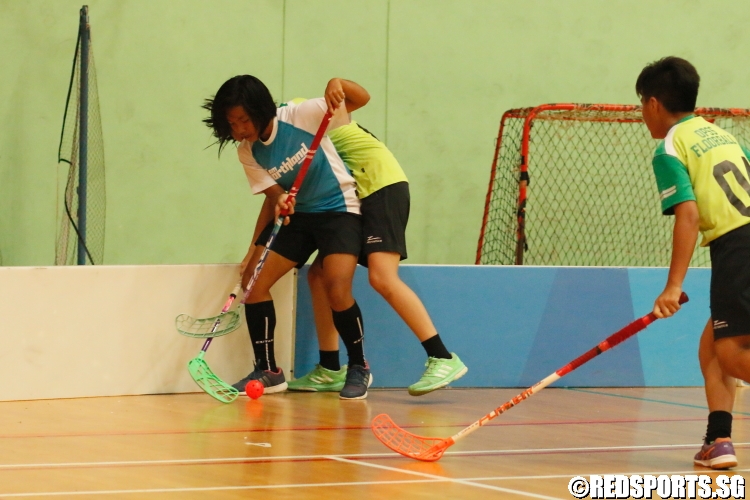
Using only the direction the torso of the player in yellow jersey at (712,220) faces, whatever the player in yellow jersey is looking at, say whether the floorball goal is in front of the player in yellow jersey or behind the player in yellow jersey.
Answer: in front

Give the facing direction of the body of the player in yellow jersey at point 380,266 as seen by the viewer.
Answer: to the viewer's left

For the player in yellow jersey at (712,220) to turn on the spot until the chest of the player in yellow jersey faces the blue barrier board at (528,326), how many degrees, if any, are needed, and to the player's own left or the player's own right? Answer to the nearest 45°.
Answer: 0° — they already face it

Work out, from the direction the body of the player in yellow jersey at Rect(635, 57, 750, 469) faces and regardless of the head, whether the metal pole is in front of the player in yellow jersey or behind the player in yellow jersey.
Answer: in front

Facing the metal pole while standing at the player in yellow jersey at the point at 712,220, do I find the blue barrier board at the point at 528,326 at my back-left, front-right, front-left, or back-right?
front-right

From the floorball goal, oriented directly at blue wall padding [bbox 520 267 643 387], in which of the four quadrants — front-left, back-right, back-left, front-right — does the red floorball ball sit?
front-right

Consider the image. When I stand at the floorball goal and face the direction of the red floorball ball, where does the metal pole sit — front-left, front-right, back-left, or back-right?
front-right

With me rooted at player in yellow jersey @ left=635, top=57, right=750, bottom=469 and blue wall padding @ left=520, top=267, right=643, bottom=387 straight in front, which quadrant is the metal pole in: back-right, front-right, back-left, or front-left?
front-left

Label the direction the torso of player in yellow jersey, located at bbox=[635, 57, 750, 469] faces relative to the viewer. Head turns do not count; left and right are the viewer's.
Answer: facing away from the viewer and to the left of the viewer

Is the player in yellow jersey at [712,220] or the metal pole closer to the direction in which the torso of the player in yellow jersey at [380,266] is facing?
the metal pole

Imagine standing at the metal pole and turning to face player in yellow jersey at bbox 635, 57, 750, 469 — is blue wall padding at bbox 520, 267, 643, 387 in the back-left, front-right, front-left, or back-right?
front-left

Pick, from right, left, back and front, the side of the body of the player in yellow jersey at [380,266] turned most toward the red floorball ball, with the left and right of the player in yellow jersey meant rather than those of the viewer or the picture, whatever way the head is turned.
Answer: front
